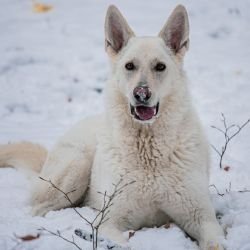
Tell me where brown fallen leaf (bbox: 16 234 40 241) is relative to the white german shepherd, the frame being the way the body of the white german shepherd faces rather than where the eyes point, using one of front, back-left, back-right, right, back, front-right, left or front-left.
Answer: right

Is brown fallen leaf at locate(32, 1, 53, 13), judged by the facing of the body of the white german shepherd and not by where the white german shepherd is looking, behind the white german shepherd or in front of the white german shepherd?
behind

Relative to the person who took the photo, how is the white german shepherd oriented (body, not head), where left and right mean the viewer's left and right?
facing the viewer and to the right of the viewer
